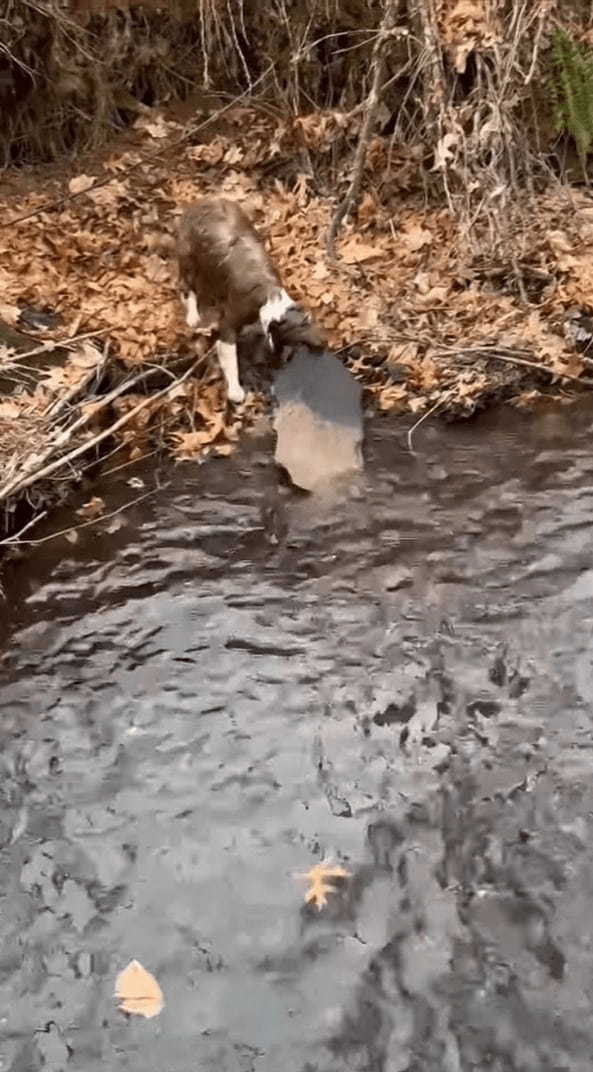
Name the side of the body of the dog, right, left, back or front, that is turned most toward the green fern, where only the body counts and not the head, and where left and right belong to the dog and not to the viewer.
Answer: left

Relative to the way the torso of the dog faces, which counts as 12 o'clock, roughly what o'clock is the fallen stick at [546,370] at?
The fallen stick is roughly at 11 o'clock from the dog.

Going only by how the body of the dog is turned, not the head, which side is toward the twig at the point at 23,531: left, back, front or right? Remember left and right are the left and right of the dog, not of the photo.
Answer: right

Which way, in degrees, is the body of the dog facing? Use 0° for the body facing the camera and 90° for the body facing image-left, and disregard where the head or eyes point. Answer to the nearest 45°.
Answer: approximately 315°

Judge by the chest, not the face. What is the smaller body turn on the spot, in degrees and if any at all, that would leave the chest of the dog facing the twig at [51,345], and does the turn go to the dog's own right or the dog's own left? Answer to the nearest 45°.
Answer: approximately 135° to the dog's own right

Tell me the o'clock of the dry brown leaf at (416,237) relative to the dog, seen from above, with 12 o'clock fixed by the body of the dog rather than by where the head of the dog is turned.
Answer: The dry brown leaf is roughly at 9 o'clock from the dog.

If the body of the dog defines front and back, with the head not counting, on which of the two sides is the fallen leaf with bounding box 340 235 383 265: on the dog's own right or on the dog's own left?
on the dog's own left
